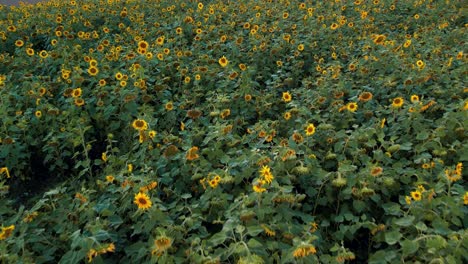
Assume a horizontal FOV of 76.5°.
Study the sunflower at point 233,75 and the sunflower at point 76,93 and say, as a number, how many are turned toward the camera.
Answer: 2

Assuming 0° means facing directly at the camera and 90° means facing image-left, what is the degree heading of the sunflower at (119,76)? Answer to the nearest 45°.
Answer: approximately 0°

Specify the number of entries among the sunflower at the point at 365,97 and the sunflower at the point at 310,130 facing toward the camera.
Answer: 2

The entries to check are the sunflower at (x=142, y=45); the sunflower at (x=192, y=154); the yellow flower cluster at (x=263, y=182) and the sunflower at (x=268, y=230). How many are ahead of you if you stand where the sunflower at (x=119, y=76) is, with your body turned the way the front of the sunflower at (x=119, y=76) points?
3

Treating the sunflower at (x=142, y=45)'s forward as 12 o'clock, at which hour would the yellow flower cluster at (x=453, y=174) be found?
The yellow flower cluster is roughly at 11 o'clock from the sunflower.

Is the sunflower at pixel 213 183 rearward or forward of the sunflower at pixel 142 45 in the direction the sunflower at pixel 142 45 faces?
forward
